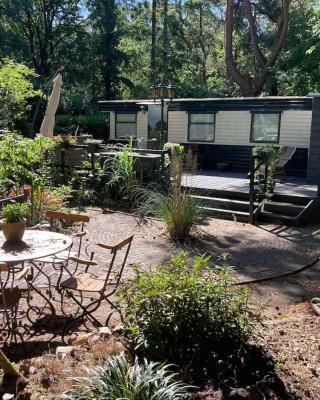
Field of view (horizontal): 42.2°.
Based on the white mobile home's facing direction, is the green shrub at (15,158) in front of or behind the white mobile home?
in front

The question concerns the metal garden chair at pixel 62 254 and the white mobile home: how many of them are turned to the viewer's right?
0

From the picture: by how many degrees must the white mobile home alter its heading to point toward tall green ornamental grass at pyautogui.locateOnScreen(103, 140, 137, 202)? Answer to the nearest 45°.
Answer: approximately 45° to its right

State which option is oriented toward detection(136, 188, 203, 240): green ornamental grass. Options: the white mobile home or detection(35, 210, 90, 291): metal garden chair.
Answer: the white mobile home

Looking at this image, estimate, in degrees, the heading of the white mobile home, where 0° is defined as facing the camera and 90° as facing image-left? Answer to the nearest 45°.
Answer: approximately 0°

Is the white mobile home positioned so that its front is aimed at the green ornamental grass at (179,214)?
yes

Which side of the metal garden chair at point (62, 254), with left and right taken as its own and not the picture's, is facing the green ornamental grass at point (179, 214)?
back

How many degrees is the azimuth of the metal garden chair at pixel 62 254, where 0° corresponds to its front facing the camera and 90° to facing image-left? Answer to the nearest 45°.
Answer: approximately 45°

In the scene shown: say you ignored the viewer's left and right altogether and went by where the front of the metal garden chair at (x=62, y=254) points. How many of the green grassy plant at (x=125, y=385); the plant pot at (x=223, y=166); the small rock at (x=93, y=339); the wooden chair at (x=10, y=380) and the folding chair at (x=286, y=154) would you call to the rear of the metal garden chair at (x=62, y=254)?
2

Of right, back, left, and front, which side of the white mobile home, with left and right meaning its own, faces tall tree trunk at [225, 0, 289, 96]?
back

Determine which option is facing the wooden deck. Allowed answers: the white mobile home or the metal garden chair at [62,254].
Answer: the white mobile home

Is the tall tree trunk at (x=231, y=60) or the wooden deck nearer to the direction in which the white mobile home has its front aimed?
the wooden deck

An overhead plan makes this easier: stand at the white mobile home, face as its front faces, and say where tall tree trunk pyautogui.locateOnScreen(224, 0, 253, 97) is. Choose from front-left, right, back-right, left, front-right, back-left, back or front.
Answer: back
